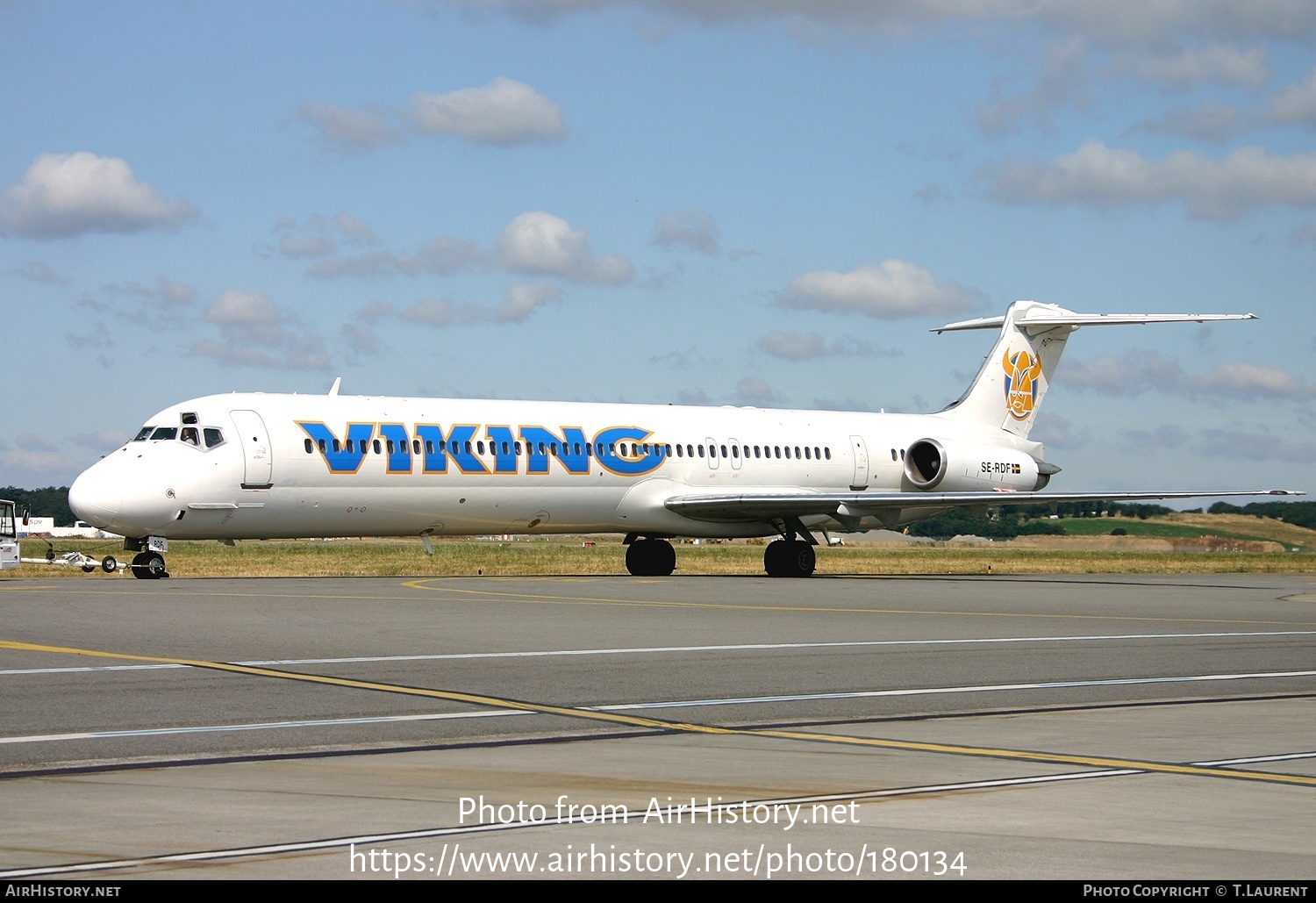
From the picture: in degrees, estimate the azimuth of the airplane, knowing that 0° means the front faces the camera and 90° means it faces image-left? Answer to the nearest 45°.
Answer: approximately 45°
